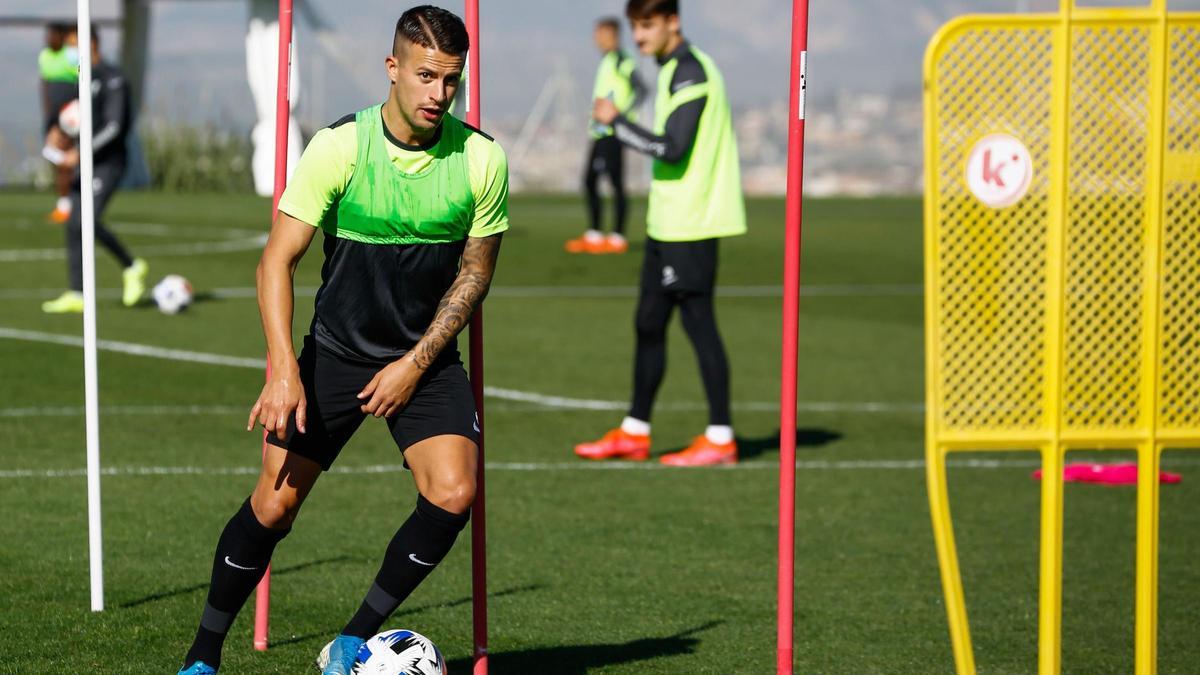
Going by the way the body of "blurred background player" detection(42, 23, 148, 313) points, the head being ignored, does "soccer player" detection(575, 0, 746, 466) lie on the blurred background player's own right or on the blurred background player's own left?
on the blurred background player's own left

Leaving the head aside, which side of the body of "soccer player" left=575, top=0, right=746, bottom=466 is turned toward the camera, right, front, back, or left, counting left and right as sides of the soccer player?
left

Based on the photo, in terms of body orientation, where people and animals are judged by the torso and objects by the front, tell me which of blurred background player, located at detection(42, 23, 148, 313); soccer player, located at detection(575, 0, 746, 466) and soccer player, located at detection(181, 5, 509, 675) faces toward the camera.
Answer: soccer player, located at detection(181, 5, 509, 675)

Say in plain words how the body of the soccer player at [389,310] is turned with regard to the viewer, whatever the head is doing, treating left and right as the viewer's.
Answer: facing the viewer

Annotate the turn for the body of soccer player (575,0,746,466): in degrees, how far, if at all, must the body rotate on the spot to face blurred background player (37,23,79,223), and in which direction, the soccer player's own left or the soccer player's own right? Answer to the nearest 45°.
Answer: approximately 45° to the soccer player's own right

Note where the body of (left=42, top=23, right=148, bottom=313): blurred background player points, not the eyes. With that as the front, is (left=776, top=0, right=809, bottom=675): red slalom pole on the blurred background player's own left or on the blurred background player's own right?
on the blurred background player's own left

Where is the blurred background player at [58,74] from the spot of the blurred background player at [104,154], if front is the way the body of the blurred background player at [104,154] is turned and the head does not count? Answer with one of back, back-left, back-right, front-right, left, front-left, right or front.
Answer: right

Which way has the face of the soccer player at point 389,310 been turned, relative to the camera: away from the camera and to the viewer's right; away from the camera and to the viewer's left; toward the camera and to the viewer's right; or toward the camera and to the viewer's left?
toward the camera and to the viewer's right

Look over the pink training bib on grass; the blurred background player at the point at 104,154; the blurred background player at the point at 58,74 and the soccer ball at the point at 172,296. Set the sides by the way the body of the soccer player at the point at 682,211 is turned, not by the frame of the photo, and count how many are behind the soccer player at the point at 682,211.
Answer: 1

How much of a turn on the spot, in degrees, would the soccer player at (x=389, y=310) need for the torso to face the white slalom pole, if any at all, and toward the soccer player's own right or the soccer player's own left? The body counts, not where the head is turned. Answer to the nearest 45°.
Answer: approximately 135° to the soccer player's own right

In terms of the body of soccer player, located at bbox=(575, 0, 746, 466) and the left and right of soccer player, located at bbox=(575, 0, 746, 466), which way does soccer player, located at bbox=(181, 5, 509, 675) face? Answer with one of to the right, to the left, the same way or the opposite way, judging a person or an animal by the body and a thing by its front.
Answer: to the left

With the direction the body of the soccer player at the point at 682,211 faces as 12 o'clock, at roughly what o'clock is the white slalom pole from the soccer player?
The white slalom pole is roughly at 10 o'clock from the soccer player.

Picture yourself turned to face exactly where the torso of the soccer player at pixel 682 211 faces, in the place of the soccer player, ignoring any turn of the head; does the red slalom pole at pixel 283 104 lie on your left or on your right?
on your left
